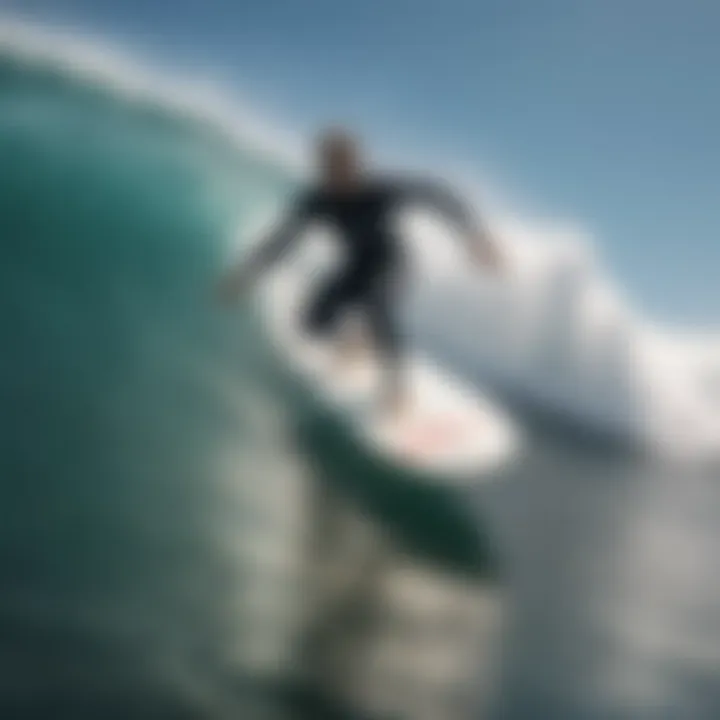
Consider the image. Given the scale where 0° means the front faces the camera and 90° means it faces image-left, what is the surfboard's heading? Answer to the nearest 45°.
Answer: approximately 315°
